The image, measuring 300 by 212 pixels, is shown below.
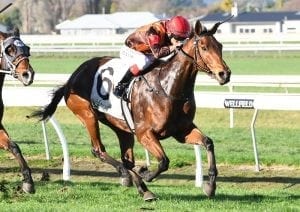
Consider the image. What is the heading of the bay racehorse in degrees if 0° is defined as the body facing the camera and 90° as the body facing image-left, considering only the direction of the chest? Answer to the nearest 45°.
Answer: approximately 315°

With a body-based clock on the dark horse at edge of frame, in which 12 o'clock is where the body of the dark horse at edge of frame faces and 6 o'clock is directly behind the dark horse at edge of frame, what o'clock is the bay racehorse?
The bay racehorse is roughly at 11 o'clock from the dark horse at edge of frame.

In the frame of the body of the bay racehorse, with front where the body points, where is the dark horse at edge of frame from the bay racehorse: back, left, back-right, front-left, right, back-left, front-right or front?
back-right

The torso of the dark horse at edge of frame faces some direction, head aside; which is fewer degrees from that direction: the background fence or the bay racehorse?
the bay racehorse

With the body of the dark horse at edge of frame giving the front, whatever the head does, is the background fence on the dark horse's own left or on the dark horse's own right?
on the dark horse's own left

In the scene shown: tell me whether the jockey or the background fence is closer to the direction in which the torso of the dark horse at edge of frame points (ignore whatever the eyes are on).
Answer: the jockey

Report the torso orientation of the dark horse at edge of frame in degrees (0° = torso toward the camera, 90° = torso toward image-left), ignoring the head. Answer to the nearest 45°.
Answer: approximately 315°

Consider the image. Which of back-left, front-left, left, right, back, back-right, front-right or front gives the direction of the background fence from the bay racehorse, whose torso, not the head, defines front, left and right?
back-left
